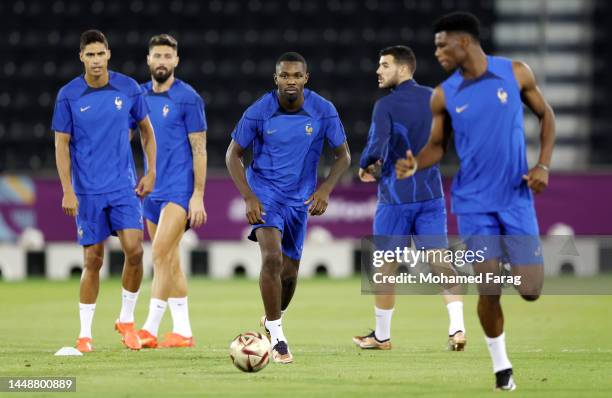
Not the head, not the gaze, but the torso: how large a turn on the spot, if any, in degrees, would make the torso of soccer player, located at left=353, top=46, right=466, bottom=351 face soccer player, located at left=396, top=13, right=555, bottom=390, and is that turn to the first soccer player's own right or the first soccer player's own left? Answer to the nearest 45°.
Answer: approximately 135° to the first soccer player's own left

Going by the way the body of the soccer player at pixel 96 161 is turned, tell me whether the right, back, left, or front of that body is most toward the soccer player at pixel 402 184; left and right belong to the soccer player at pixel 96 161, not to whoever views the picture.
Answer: left

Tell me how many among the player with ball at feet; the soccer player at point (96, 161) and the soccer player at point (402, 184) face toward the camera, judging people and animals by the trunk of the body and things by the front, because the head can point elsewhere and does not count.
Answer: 2

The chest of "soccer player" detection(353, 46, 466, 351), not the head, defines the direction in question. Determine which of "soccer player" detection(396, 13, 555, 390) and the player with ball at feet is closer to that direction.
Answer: the player with ball at feet

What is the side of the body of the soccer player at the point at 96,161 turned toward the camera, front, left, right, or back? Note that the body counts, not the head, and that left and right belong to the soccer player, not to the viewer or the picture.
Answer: front

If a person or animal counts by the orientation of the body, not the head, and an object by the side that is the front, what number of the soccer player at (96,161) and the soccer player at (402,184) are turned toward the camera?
1

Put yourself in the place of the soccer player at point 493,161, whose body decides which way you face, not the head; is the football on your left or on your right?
on your right

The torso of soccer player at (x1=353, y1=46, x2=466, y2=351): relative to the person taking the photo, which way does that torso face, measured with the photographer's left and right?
facing away from the viewer and to the left of the viewer

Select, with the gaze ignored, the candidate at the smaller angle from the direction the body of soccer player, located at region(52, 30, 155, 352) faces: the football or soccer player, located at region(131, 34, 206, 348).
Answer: the football

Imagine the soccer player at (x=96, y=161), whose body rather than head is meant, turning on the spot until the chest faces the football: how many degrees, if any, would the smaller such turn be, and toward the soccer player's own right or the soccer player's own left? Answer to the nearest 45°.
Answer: approximately 45° to the soccer player's own left

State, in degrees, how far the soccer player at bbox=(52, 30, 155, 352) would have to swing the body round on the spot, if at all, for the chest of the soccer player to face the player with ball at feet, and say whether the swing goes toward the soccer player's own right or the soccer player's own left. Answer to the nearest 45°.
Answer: approximately 45° to the soccer player's own left

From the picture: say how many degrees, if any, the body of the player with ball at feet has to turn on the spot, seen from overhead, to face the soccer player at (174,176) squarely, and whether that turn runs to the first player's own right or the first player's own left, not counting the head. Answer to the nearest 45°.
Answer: approximately 135° to the first player's own right

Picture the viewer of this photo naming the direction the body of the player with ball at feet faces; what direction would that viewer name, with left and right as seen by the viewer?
facing the viewer

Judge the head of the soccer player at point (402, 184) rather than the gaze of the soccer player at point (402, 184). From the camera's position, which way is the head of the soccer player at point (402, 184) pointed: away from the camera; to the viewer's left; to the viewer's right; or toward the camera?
to the viewer's left

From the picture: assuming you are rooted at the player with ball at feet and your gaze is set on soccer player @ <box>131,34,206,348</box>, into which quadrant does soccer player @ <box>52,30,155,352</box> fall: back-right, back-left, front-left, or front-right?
front-left

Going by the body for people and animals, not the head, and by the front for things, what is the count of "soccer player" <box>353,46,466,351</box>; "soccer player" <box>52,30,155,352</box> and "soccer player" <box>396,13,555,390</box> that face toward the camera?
2
